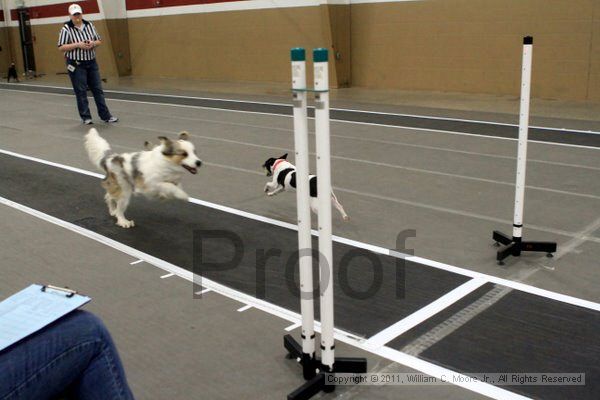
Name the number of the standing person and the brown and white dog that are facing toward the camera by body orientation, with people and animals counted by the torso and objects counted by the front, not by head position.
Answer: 1

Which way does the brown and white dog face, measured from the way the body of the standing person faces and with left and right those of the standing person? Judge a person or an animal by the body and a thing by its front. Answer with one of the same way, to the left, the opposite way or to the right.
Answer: to the left

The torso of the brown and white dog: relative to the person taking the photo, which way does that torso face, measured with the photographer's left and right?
facing to the right of the viewer

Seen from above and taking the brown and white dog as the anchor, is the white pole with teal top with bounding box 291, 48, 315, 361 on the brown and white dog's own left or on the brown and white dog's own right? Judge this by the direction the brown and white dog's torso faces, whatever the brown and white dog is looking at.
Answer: on the brown and white dog's own right

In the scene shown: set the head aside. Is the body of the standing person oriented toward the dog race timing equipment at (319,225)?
yes

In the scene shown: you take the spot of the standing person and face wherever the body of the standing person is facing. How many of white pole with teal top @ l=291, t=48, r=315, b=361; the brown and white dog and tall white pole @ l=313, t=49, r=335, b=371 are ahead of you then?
3

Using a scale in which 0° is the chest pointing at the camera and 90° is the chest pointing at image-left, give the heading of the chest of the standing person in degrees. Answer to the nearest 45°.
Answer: approximately 0°

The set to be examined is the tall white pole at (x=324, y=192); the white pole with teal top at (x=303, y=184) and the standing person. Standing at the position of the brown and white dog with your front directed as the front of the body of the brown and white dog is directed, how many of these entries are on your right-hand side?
2

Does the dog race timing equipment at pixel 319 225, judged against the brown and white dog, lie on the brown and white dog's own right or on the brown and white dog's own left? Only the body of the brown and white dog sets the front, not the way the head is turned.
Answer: on the brown and white dog's own right
